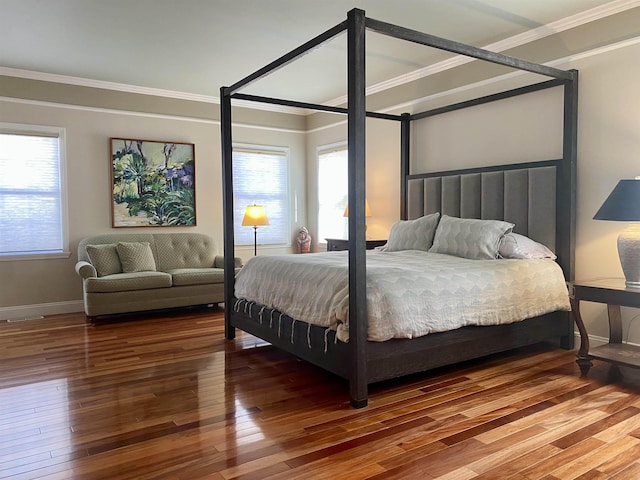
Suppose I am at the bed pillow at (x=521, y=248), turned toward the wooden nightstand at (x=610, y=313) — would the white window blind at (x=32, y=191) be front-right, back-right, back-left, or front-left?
back-right

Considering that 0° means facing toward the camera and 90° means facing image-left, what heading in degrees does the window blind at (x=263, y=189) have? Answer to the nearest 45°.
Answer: approximately 0°

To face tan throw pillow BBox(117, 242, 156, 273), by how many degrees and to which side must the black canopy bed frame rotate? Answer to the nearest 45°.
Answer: approximately 90° to its right

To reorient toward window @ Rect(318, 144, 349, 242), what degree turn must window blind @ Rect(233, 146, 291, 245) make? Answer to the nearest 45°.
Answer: approximately 90° to its left

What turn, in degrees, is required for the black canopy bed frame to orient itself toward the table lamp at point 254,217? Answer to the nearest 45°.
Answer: approximately 90° to its right

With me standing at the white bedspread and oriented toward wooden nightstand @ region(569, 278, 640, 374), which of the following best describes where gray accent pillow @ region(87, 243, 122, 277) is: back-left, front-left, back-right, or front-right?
back-left

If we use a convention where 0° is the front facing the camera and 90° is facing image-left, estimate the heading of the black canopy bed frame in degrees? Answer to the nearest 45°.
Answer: approximately 45°

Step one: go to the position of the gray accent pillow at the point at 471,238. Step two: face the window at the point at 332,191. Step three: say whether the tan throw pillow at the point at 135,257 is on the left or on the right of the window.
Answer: left

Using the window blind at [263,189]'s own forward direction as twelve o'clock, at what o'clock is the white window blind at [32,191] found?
The white window blind is roughly at 2 o'clock from the window blind.

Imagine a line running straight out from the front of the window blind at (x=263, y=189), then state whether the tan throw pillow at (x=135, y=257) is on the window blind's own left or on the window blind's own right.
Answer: on the window blind's own right
